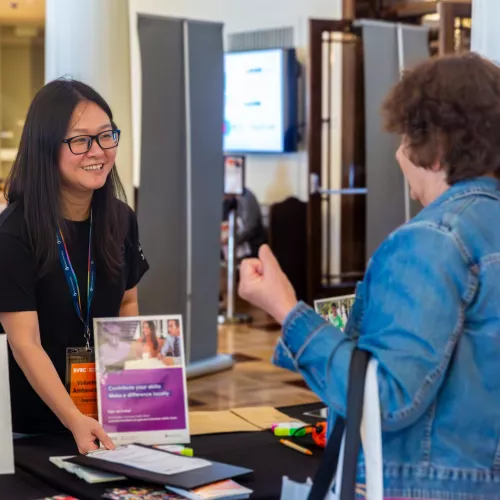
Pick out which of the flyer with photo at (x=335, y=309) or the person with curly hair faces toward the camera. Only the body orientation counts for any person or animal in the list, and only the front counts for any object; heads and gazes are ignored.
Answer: the flyer with photo

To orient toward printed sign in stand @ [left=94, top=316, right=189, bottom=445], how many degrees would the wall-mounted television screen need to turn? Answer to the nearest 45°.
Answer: approximately 45° to its left

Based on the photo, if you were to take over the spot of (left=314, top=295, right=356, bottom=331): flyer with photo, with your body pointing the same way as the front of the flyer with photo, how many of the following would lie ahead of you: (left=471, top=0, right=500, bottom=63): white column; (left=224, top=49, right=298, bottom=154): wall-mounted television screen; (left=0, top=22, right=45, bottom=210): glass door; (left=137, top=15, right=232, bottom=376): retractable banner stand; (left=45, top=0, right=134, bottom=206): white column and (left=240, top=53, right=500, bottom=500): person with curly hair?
1

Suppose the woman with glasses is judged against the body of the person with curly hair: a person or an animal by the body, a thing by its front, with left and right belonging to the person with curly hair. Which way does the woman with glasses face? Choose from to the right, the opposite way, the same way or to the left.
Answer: the opposite way

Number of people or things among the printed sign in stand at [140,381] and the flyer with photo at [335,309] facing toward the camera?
2

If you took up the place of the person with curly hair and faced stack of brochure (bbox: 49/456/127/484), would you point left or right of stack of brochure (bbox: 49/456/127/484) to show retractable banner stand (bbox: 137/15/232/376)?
right

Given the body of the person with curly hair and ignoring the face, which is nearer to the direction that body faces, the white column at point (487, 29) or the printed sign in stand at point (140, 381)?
the printed sign in stand

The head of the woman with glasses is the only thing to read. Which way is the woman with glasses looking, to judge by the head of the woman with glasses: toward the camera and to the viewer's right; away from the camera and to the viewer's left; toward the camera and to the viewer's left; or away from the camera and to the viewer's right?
toward the camera and to the viewer's right

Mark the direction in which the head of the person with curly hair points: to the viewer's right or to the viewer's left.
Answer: to the viewer's left

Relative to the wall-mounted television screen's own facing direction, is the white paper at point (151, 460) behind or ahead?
ahead

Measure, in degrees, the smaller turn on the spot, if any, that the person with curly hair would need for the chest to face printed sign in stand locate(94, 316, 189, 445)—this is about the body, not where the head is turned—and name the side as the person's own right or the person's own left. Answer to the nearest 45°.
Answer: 0° — they already face it

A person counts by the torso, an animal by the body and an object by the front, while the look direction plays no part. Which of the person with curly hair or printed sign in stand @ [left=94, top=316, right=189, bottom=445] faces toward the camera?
the printed sign in stand

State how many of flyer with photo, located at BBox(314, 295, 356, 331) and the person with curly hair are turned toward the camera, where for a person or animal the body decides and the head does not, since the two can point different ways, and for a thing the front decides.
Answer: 1

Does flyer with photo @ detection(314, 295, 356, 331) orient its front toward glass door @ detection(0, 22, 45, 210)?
no

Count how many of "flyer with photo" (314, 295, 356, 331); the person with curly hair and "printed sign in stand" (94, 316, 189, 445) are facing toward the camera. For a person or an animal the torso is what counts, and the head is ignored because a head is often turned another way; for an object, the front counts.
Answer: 2

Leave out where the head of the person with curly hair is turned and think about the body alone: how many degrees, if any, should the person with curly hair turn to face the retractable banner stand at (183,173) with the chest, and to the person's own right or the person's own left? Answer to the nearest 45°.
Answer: approximately 45° to the person's own right

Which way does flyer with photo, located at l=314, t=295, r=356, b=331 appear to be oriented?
toward the camera
